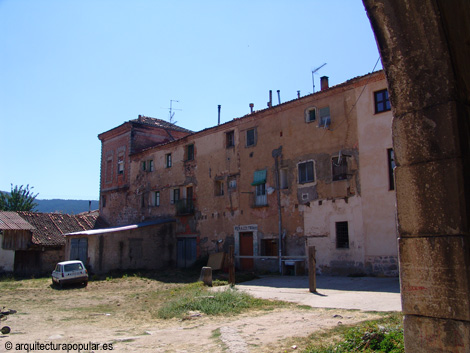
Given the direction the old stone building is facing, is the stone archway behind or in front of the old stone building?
in front

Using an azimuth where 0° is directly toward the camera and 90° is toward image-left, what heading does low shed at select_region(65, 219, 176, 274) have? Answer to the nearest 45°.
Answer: approximately 45°

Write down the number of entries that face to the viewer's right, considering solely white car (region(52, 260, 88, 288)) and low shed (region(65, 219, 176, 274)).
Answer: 0

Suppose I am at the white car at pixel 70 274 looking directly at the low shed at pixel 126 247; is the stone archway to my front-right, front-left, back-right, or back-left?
back-right

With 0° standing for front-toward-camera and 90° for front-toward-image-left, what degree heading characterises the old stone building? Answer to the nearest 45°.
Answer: approximately 45°

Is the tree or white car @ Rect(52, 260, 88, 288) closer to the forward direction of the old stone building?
the white car

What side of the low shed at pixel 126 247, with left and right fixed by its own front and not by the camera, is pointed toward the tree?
right

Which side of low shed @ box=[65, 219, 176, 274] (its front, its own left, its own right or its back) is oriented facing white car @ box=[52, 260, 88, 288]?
front

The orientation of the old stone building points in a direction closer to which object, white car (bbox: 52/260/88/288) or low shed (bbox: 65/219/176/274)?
the white car

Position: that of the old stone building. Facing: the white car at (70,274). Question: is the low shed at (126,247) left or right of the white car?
right

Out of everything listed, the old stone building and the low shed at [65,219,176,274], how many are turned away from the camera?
0

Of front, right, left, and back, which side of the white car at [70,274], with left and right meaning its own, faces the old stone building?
right

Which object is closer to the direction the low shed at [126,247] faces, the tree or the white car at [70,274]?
the white car
